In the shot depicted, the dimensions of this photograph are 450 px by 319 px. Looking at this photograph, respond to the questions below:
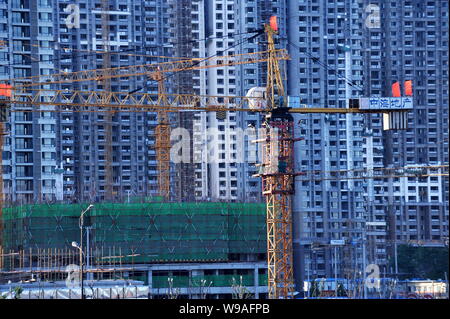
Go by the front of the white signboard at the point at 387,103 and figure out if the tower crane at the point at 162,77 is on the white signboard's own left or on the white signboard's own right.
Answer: on the white signboard's own right

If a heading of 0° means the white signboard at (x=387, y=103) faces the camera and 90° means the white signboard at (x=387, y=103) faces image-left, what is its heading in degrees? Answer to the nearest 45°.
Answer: approximately 0°
